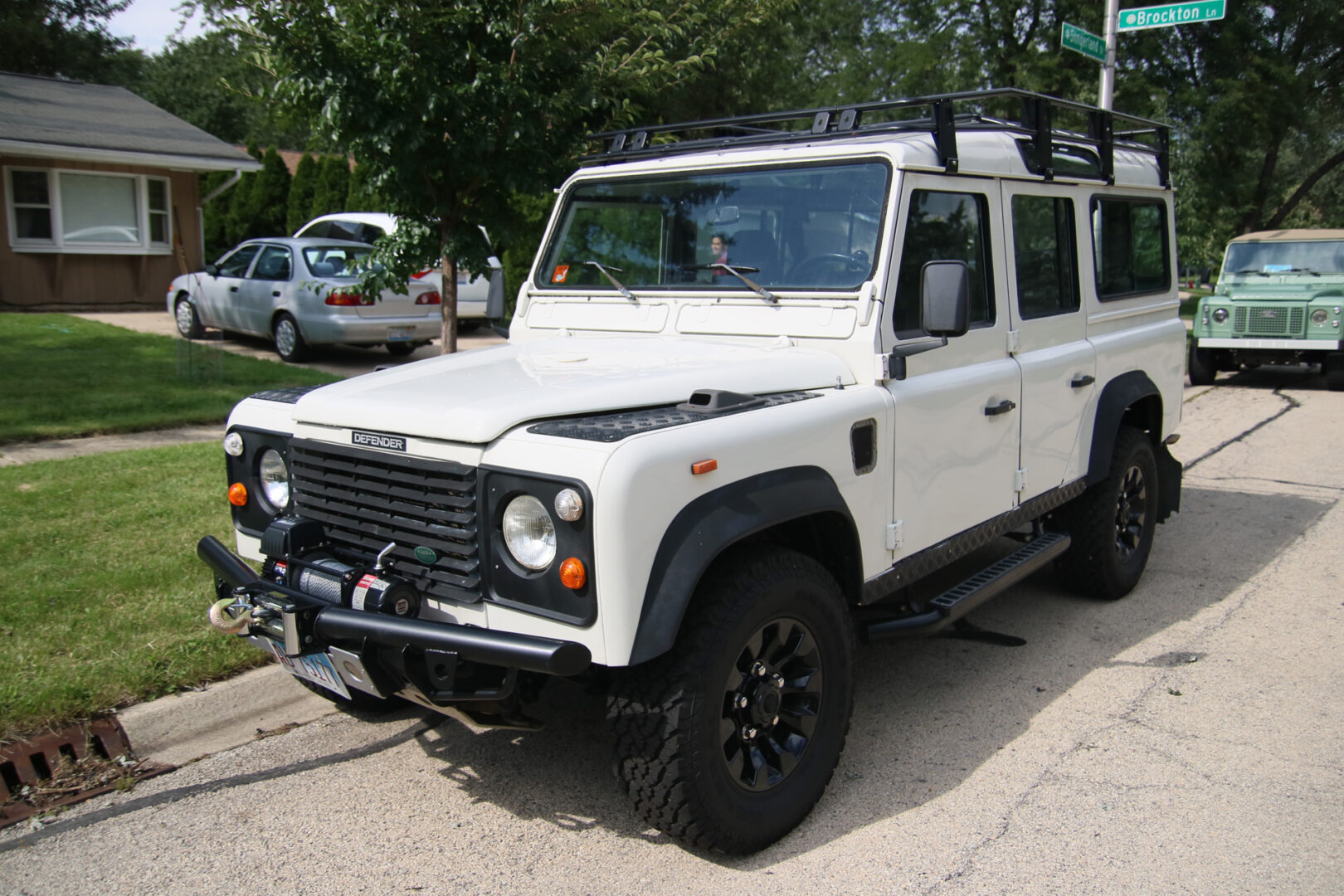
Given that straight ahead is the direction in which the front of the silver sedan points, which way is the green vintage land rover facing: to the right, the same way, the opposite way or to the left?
to the left

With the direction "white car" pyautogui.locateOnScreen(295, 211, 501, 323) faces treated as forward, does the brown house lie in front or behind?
in front

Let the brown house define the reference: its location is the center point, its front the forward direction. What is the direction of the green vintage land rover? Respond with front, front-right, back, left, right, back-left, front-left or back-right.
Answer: front-left

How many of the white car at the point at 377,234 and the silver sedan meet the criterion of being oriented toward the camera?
0

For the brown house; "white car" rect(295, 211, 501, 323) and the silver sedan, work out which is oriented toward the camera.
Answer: the brown house

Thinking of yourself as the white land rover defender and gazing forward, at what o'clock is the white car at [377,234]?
The white car is roughly at 4 o'clock from the white land rover defender.

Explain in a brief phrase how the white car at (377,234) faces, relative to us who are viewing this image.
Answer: facing away from the viewer and to the left of the viewer

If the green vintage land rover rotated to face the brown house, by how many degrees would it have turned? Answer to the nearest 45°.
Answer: approximately 90° to its right

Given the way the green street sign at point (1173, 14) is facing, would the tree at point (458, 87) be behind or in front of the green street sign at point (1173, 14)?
in front

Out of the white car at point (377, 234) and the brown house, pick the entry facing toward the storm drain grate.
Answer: the brown house
